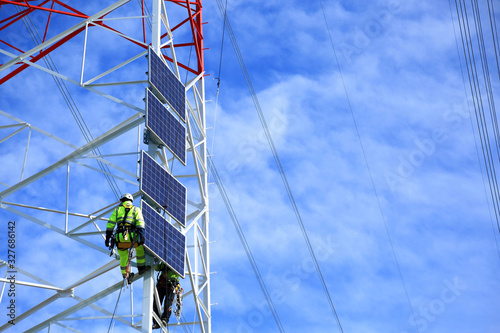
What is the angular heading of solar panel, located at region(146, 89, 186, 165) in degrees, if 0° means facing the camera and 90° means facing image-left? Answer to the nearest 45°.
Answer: approximately 315°

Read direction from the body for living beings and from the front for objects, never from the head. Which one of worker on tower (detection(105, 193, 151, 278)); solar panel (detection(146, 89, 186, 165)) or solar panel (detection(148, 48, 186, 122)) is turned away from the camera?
the worker on tower

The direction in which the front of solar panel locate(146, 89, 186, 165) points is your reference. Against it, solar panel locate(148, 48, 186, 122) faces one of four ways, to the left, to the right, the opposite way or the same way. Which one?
the same way

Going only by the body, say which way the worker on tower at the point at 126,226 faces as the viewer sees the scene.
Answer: away from the camera

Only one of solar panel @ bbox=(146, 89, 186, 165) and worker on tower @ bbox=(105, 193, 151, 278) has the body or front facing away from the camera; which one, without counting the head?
the worker on tower

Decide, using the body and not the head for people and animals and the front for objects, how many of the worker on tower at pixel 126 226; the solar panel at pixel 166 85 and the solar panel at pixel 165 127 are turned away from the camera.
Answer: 1

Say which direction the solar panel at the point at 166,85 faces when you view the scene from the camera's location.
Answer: facing the viewer and to the right of the viewer
